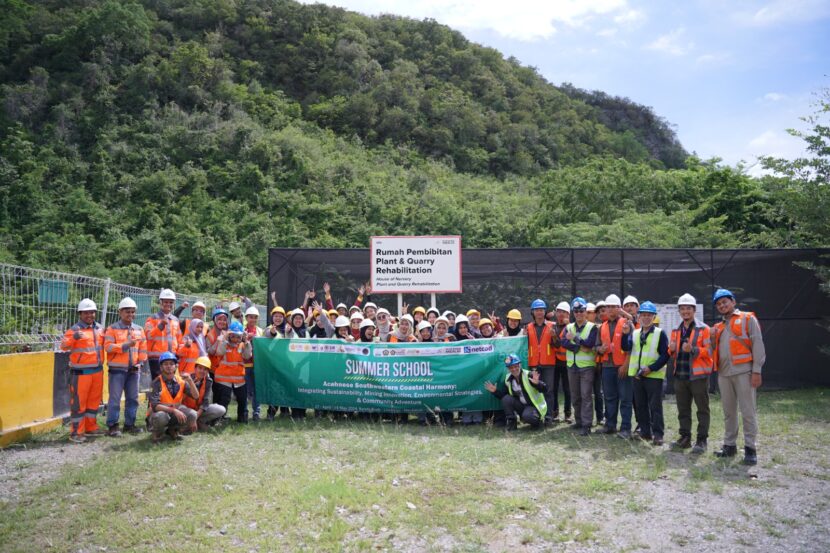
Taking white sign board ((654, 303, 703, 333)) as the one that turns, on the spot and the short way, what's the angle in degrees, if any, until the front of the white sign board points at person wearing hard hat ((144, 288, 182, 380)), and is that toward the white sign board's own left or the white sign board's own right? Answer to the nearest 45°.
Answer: approximately 45° to the white sign board's own right

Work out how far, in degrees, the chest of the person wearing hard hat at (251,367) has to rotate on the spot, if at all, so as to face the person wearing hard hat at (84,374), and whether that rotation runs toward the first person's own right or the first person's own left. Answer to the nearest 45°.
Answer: approximately 45° to the first person's own right

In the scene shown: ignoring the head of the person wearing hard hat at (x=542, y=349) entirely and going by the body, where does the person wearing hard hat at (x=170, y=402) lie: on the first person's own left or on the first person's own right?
on the first person's own right

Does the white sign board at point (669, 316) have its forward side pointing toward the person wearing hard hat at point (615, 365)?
yes

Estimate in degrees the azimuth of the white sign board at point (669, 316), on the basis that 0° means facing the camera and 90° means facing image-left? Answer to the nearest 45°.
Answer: approximately 0°

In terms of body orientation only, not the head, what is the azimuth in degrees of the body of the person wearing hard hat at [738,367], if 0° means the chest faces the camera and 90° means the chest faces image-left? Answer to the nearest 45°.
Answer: approximately 45°

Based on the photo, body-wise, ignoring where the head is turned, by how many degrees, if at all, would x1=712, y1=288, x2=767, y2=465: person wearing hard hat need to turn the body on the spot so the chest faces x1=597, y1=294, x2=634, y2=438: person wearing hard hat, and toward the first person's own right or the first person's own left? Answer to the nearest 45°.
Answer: approximately 90° to the first person's own right

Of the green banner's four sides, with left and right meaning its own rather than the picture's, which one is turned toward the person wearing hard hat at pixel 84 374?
right

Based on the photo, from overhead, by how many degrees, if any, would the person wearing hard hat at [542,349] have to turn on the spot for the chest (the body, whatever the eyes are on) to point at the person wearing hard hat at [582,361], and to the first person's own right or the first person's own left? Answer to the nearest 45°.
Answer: approximately 45° to the first person's own left
